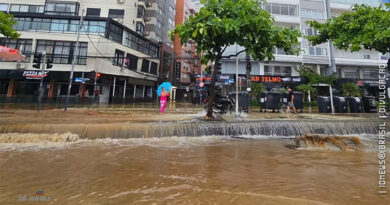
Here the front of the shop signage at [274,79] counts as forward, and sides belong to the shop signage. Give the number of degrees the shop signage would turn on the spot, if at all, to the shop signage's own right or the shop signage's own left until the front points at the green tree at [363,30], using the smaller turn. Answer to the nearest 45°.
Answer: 0° — it already faces it

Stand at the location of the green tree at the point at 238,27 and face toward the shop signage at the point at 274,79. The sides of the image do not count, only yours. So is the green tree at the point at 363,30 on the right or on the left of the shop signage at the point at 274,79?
right

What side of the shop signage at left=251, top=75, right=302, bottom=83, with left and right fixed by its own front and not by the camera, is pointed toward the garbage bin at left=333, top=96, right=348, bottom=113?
front

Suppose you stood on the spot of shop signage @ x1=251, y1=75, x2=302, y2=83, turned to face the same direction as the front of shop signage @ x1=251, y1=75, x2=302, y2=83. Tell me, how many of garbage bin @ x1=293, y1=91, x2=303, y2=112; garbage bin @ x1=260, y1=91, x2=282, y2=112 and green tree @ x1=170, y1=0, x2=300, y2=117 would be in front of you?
3

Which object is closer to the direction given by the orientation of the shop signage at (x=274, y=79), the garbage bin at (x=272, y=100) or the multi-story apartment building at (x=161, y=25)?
the garbage bin

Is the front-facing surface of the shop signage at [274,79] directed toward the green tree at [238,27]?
yes

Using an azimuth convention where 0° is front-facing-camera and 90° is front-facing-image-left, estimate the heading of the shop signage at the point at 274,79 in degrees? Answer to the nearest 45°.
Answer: approximately 0°

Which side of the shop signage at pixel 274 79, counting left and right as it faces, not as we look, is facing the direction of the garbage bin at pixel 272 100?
front

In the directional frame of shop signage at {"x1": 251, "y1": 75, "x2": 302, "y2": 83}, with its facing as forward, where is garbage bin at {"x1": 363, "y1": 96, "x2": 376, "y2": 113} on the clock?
The garbage bin is roughly at 11 o'clock from the shop signage.

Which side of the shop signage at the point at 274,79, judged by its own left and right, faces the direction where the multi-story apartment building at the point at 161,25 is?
right
